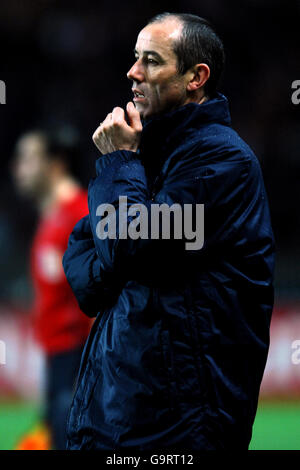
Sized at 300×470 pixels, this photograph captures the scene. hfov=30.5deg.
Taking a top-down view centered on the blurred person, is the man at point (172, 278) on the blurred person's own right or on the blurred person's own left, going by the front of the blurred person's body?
on the blurred person's own left
